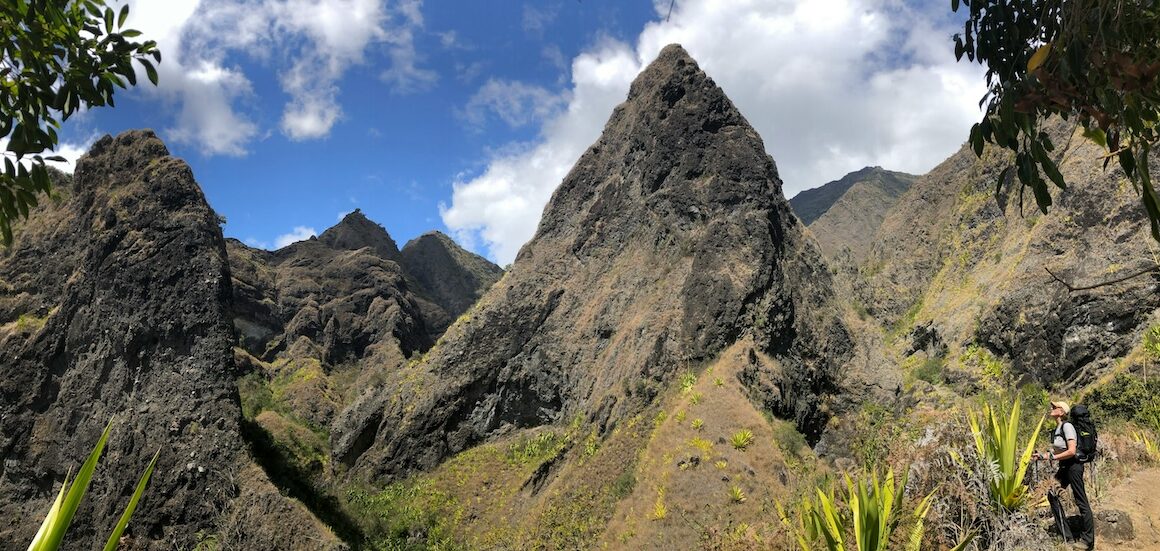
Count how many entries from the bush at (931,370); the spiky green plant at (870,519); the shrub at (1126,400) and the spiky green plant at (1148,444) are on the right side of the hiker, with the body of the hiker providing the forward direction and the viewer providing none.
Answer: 3

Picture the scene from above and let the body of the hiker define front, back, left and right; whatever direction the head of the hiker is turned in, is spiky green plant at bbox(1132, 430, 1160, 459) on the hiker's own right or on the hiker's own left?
on the hiker's own right

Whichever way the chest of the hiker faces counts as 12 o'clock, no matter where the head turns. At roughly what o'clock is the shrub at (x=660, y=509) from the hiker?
The shrub is roughly at 1 o'clock from the hiker.

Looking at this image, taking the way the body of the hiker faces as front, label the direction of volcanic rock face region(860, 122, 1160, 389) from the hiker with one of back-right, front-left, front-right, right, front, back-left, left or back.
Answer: right

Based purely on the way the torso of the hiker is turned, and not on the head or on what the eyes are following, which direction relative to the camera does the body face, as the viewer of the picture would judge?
to the viewer's left

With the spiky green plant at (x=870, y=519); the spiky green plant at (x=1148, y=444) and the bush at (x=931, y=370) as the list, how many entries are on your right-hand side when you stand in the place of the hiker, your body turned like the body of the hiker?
2

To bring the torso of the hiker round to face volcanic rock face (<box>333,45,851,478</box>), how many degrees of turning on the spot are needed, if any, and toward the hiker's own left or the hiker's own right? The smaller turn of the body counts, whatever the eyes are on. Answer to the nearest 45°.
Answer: approximately 45° to the hiker's own right

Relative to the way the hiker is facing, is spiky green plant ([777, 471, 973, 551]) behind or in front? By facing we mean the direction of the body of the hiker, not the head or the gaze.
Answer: in front

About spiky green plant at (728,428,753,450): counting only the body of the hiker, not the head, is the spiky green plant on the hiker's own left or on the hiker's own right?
on the hiker's own right

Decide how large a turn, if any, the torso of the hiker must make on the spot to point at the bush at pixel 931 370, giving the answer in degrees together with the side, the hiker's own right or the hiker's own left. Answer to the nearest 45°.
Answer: approximately 90° to the hiker's own right

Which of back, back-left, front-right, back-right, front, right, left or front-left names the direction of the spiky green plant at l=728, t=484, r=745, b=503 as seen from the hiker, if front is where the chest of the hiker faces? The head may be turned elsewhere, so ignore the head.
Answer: front-right
